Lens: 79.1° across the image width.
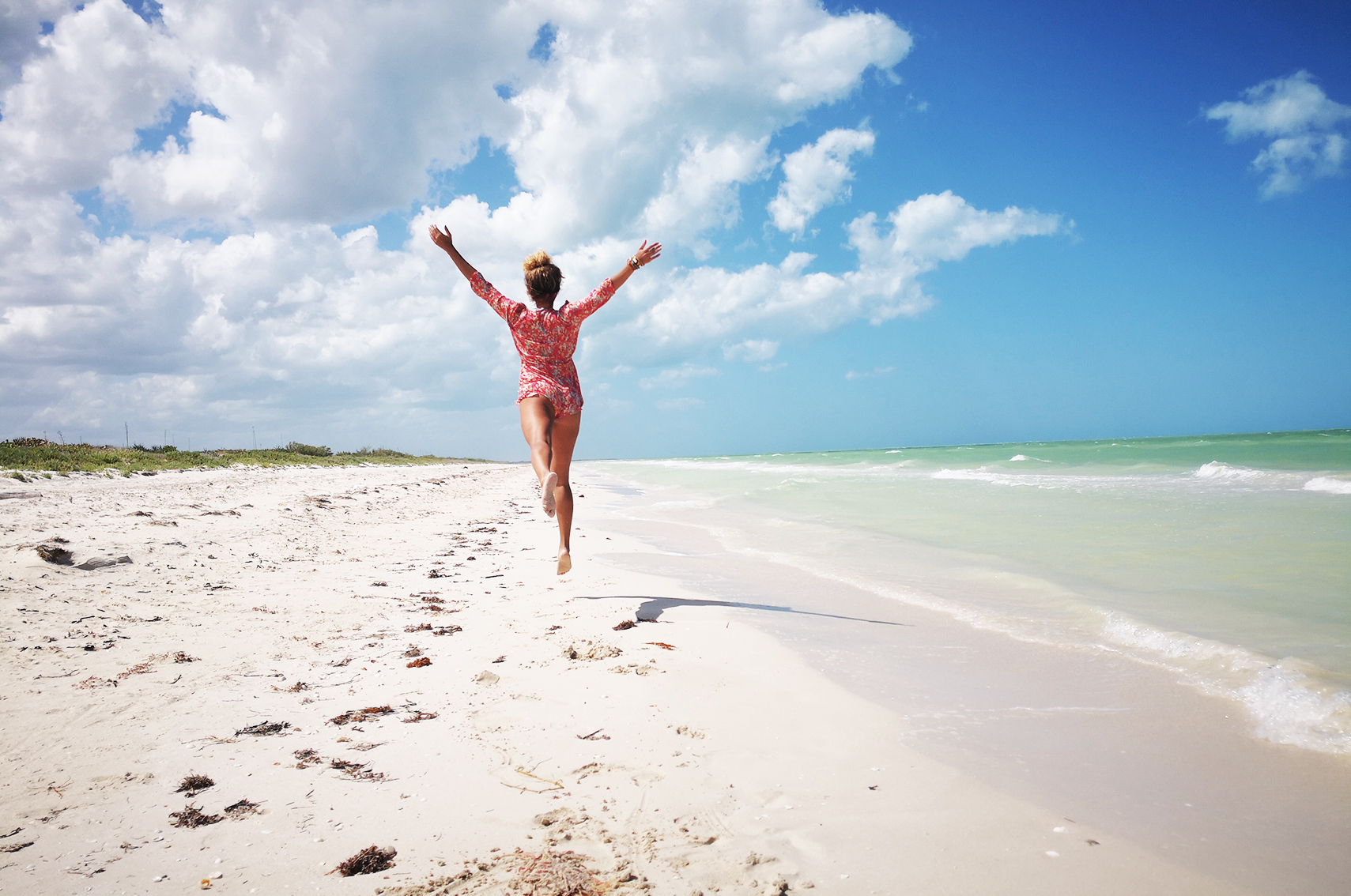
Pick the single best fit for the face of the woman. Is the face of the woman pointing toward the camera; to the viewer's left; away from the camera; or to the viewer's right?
away from the camera

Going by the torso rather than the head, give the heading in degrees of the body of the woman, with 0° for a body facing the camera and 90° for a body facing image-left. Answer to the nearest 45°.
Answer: approximately 180°

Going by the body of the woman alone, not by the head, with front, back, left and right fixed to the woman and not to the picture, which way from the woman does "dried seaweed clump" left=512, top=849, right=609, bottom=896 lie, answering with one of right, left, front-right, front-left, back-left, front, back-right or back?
back

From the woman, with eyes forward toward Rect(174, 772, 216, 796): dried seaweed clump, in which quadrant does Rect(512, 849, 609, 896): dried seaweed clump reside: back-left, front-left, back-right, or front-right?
front-left

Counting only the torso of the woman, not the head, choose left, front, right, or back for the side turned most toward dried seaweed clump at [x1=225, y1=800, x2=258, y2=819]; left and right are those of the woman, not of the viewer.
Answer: back

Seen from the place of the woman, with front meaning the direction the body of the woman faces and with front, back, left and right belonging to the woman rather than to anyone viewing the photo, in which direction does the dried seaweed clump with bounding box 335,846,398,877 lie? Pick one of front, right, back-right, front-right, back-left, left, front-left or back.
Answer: back

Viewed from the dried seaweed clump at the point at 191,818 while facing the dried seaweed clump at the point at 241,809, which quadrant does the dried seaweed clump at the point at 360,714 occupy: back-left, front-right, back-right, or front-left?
front-left

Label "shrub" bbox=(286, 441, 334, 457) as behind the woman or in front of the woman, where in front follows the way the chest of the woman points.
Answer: in front

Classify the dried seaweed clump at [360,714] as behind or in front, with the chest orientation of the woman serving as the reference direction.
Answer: behind

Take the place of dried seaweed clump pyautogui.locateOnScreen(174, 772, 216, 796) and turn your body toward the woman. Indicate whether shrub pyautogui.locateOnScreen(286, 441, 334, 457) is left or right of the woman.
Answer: left

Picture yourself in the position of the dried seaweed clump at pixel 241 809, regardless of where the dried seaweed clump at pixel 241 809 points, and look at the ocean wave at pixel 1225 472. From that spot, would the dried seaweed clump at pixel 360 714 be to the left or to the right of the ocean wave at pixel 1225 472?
left

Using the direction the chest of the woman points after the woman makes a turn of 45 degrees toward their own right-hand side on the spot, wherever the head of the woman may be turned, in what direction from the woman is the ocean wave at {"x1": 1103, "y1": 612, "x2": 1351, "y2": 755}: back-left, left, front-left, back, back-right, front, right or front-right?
right

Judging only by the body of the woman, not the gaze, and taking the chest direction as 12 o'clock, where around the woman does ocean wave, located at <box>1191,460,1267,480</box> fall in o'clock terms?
The ocean wave is roughly at 2 o'clock from the woman.
